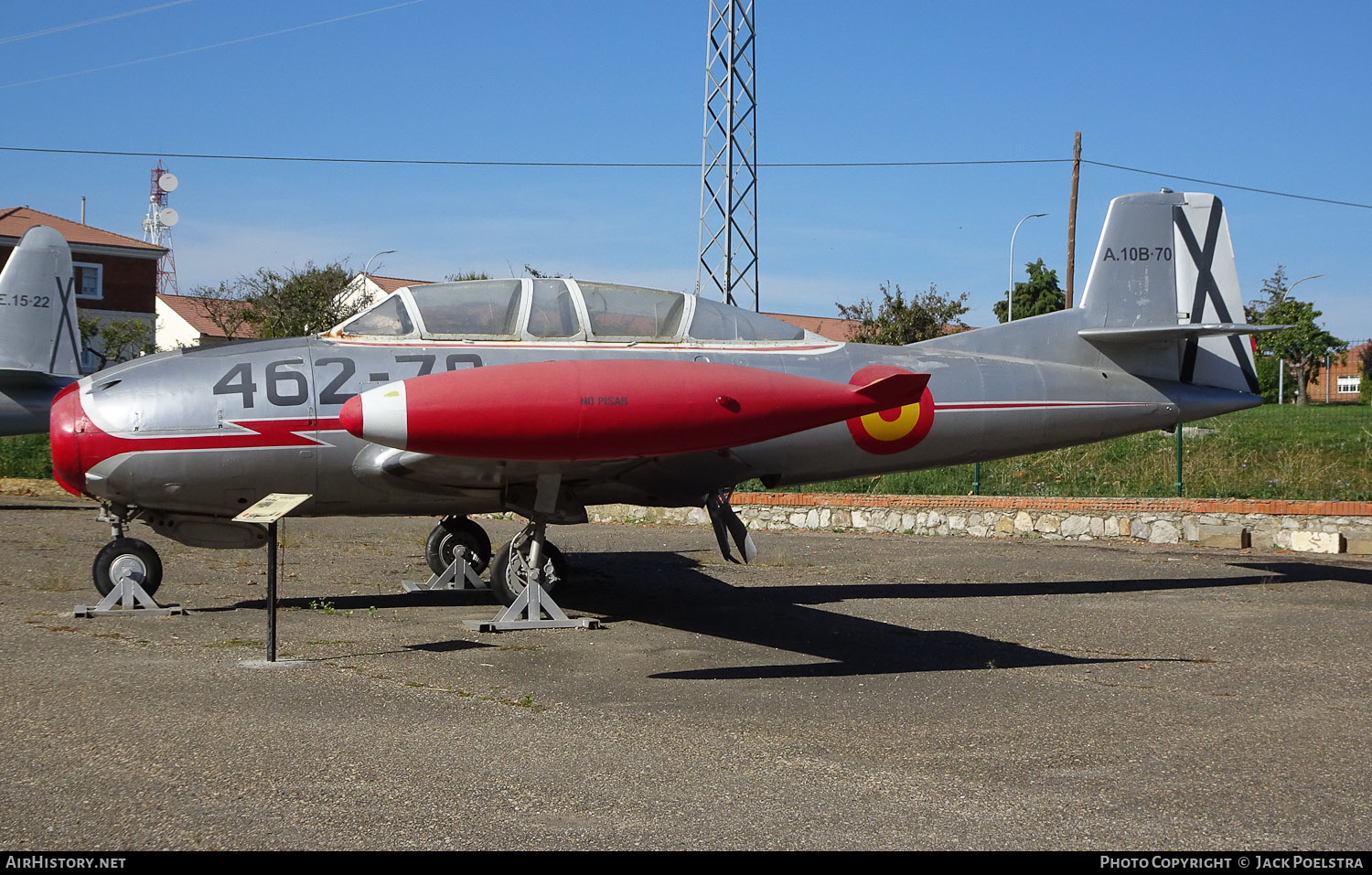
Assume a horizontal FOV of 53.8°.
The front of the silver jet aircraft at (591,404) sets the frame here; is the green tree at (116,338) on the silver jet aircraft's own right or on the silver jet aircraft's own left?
on the silver jet aircraft's own right

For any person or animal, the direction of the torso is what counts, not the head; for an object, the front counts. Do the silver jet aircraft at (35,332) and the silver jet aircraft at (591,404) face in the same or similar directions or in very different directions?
same or similar directions

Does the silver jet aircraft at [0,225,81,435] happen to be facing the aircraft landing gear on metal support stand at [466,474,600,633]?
no

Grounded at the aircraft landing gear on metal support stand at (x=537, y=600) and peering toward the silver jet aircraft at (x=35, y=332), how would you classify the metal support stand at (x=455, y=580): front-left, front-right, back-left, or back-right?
front-right

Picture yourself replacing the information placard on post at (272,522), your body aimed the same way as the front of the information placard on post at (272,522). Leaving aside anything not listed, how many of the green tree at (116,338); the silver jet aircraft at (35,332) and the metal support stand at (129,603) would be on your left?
0

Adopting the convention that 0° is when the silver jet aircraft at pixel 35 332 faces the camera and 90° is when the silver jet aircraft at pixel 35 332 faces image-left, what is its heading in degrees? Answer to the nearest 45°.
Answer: approximately 90°

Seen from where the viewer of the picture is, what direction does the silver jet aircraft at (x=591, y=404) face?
facing to the left of the viewer

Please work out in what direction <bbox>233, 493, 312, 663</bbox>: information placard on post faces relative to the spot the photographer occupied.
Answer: facing the viewer and to the left of the viewer

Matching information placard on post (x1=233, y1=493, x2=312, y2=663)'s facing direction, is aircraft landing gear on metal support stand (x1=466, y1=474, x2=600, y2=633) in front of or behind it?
behind
